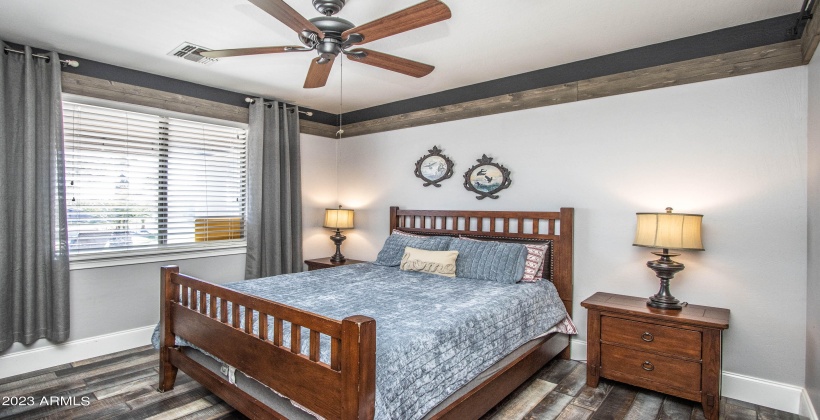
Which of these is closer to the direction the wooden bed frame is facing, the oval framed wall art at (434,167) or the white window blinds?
the white window blinds

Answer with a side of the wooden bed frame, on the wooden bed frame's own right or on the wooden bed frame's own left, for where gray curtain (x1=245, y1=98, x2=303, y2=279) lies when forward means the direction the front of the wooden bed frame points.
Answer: on the wooden bed frame's own right

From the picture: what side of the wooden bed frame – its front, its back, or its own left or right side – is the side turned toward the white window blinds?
right

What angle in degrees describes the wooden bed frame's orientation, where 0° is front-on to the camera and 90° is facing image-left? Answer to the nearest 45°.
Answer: approximately 45°

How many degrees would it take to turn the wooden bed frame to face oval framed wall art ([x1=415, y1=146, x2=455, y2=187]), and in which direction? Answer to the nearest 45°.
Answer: approximately 180°

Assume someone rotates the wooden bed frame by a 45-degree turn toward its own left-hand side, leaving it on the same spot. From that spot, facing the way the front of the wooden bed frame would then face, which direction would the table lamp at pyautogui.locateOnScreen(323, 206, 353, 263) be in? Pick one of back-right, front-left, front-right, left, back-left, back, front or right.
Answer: back
